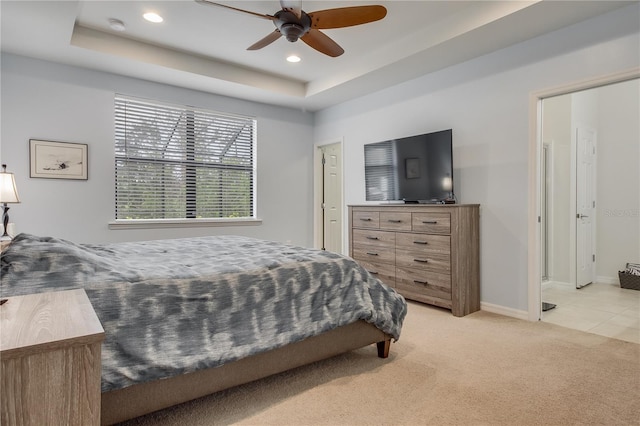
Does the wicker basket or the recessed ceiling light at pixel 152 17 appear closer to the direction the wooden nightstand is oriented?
the wicker basket

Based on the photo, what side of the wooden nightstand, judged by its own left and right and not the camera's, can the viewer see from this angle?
right

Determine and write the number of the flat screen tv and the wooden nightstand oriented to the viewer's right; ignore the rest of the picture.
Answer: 1

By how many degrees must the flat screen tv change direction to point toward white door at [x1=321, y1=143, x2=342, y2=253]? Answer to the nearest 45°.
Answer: approximately 90° to its right

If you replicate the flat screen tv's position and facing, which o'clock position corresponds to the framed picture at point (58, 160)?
The framed picture is roughly at 1 o'clock from the flat screen tv.

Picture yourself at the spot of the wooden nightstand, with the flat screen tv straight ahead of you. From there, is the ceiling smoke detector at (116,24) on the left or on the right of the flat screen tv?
left

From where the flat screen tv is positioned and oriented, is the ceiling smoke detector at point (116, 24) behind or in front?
in front

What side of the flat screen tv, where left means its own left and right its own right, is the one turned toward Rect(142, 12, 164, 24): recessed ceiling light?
front

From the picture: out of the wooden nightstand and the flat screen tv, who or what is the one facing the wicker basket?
the wooden nightstand

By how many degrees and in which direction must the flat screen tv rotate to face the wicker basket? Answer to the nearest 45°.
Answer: approximately 180°

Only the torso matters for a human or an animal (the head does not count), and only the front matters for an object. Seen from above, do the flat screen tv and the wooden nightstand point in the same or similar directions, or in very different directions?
very different directions

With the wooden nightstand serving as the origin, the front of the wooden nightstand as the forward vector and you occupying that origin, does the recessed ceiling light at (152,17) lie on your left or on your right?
on your left

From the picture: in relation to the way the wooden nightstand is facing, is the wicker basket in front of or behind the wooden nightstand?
in front

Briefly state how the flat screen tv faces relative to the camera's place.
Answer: facing the viewer and to the left of the viewer
